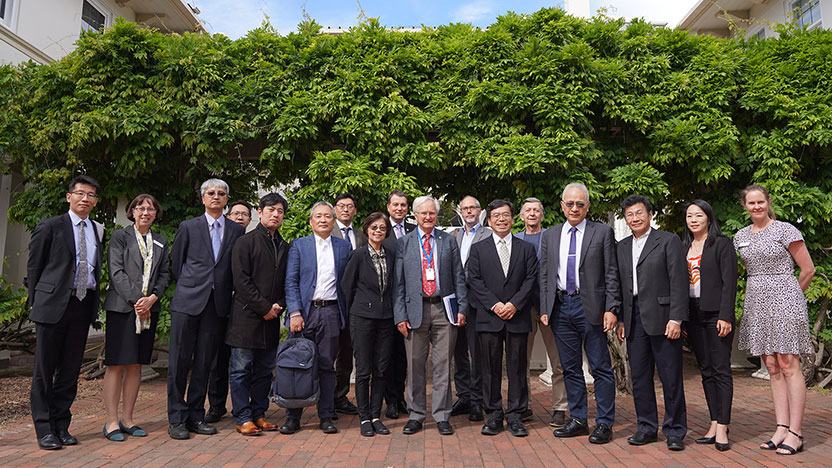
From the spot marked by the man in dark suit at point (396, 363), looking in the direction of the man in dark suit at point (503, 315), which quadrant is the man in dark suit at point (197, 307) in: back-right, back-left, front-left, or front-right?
back-right

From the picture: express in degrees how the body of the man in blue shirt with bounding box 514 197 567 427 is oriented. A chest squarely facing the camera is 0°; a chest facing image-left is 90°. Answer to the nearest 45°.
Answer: approximately 0°

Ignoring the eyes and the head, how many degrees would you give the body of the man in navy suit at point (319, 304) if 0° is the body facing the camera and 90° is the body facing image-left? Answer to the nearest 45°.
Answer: approximately 0°

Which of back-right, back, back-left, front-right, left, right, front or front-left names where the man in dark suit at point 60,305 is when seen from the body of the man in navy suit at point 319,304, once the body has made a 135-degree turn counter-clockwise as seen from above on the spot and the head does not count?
back-left

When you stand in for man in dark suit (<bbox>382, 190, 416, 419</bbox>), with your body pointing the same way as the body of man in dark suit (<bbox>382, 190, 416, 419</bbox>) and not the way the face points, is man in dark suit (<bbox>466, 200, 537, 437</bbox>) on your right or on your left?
on your left

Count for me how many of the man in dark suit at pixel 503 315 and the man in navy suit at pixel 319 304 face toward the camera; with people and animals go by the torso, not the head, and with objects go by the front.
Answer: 2

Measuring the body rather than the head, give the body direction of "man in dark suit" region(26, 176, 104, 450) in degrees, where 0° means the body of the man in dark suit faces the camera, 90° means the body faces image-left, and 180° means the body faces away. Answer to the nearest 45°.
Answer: approximately 315°

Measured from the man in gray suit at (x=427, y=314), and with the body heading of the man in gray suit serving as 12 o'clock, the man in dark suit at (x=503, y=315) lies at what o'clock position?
The man in dark suit is roughly at 9 o'clock from the man in gray suit.
